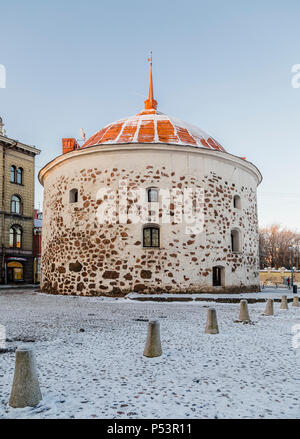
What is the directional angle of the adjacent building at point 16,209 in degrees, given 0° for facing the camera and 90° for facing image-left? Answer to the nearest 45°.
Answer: approximately 315°

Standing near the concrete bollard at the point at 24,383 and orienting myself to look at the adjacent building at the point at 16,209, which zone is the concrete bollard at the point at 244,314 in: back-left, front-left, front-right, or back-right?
front-right

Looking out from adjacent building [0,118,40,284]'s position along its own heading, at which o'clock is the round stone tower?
The round stone tower is roughly at 1 o'clock from the adjacent building.

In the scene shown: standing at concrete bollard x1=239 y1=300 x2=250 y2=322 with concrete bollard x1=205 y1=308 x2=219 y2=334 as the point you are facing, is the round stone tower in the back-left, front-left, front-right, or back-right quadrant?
back-right

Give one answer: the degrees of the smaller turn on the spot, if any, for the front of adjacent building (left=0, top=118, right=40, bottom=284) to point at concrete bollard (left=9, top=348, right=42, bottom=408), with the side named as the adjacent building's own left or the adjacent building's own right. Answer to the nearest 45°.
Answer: approximately 45° to the adjacent building's own right

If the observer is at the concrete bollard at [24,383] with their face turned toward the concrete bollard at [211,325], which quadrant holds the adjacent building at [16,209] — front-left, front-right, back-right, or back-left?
front-left

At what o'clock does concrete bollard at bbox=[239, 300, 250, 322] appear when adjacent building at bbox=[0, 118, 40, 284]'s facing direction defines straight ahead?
The concrete bollard is roughly at 1 o'clock from the adjacent building.

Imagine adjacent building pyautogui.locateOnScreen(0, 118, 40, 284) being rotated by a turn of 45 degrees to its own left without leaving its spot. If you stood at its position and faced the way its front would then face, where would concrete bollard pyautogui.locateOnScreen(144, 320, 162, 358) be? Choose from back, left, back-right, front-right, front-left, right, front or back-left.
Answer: right

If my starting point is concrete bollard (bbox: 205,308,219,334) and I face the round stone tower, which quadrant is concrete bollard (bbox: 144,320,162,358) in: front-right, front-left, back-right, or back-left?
back-left
